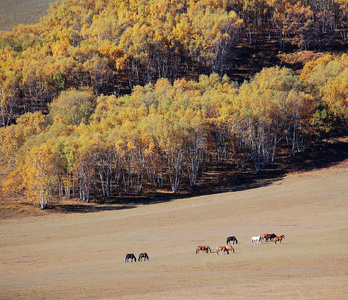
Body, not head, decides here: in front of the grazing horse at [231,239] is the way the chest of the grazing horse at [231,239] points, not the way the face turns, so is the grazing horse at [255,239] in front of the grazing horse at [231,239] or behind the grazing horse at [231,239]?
in front

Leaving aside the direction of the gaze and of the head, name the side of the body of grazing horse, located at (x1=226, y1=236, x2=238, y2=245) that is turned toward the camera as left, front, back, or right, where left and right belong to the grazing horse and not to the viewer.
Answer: right

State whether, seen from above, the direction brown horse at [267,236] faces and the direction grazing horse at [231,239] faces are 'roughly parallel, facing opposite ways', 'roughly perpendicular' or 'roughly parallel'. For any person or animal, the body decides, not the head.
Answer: roughly parallel

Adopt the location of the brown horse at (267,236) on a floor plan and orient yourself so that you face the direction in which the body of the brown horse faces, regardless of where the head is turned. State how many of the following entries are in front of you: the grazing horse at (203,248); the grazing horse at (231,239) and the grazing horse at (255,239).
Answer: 0

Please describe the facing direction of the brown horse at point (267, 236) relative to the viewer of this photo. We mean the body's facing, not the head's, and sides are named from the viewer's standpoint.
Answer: facing to the right of the viewer

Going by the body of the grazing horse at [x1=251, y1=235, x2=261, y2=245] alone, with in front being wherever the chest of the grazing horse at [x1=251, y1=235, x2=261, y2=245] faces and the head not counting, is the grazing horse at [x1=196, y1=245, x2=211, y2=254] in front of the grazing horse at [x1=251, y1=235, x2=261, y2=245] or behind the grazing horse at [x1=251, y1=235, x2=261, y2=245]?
in front
